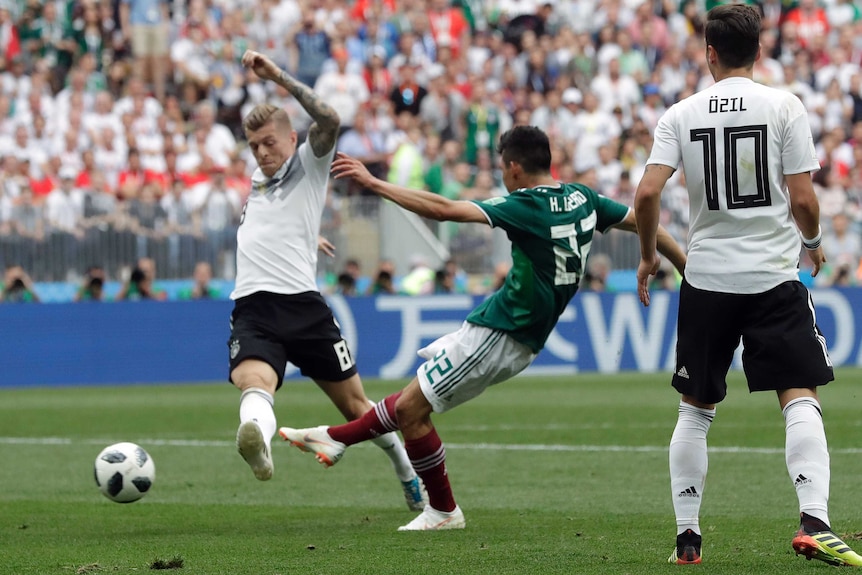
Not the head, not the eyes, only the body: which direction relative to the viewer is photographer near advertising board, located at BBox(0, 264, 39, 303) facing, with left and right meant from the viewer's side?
facing the viewer

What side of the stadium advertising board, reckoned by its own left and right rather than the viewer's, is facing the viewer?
front

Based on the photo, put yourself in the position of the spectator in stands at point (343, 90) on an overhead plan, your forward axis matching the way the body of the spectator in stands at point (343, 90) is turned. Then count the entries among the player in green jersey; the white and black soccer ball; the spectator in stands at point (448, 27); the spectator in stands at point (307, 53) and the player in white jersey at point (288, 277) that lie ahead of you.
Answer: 3

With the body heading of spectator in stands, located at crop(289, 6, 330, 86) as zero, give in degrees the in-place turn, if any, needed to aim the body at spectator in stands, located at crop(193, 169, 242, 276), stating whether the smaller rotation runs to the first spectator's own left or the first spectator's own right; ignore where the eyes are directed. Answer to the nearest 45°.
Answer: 0° — they already face them

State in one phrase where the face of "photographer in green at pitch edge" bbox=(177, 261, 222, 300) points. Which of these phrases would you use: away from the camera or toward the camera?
toward the camera

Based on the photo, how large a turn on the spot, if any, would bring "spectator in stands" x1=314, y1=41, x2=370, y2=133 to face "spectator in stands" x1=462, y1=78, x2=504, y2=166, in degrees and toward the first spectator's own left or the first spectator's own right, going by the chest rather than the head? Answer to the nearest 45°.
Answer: approximately 90° to the first spectator's own left

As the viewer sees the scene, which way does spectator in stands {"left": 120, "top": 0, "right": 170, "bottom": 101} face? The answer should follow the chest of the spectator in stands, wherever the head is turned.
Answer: toward the camera

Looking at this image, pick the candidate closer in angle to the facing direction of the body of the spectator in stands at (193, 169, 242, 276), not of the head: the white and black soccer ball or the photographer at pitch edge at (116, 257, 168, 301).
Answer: the white and black soccer ball

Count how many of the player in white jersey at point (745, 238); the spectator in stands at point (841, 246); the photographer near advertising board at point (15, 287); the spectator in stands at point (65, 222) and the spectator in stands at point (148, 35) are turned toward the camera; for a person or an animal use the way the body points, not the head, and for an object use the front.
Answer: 4

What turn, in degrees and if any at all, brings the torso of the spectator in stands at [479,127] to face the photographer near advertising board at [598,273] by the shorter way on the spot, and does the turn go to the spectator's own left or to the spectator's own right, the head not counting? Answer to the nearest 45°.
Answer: approximately 45° to the spectator's own left

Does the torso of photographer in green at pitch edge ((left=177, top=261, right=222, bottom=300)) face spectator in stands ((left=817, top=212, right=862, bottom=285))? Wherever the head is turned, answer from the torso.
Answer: no

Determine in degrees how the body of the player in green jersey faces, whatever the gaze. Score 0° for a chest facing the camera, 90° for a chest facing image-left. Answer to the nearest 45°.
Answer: approximately 135°

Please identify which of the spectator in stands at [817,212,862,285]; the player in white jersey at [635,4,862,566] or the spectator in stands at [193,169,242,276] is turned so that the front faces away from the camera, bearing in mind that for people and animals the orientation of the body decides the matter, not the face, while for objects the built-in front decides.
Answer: the player in white jersey

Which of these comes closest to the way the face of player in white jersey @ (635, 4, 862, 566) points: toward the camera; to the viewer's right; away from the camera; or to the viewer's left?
away from the camera

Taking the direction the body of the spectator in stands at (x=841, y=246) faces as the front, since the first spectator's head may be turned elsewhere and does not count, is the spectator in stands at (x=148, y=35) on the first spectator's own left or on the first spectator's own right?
on the first spectator's own right

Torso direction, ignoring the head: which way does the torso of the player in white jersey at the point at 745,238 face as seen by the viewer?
away from the camera

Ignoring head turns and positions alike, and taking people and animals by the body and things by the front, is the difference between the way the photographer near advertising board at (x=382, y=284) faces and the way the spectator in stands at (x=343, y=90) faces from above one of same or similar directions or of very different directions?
same or similar directions

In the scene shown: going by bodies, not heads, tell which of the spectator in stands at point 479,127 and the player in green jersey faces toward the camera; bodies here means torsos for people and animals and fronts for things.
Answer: the spectator in stands

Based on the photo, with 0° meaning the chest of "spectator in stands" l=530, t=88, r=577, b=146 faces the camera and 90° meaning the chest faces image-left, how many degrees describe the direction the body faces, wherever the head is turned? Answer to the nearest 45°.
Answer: approximately 0°
